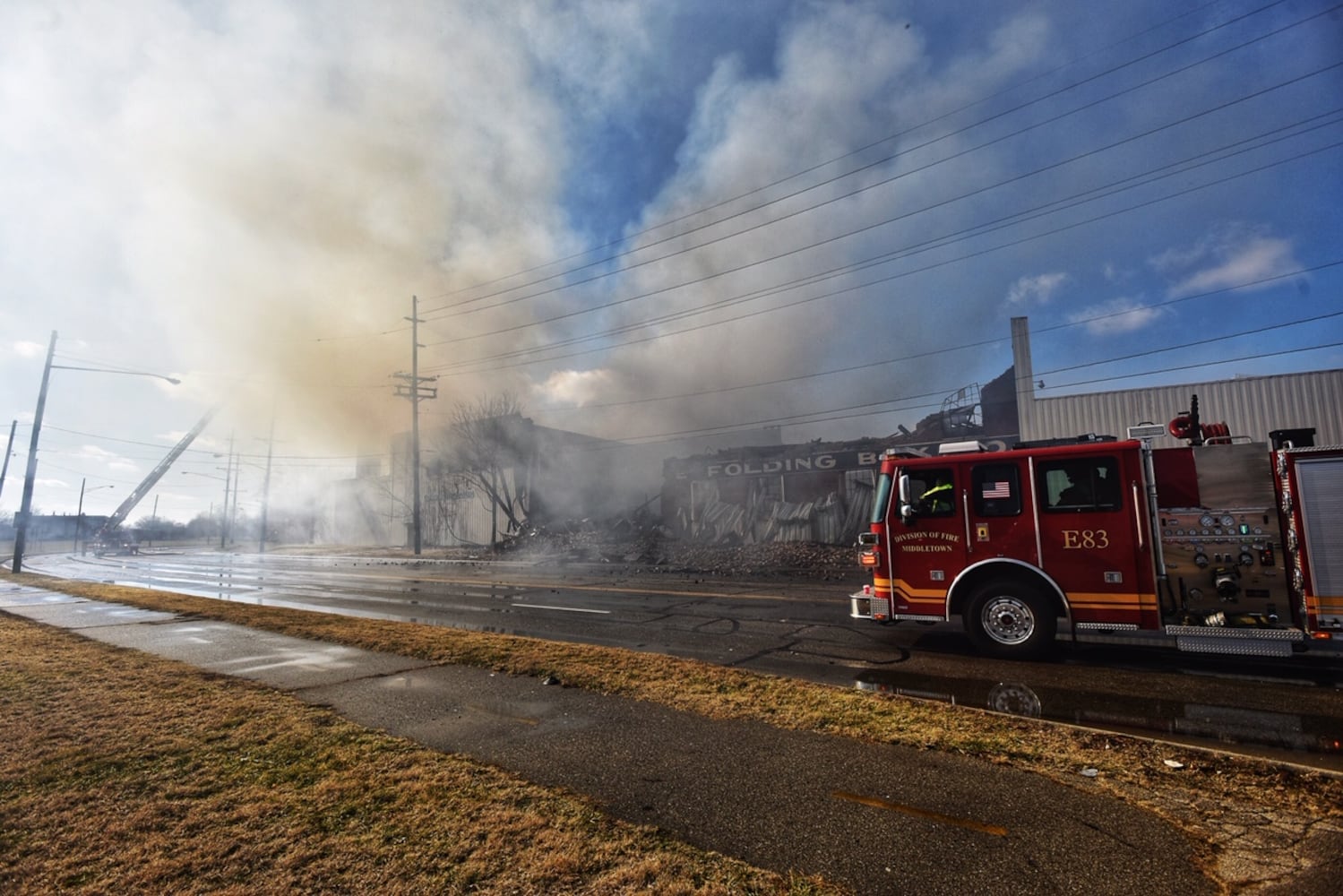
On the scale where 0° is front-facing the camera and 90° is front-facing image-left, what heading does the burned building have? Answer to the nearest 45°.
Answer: approximately 0°

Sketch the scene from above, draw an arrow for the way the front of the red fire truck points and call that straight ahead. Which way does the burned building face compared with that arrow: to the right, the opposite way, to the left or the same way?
to the left

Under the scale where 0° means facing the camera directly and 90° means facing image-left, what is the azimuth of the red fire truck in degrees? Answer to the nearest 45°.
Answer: approximately 90°

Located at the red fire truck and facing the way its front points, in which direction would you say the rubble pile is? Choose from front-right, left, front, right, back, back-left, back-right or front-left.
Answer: front-right

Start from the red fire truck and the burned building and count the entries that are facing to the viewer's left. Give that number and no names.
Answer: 1

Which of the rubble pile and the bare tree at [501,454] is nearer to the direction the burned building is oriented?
the rubble pile

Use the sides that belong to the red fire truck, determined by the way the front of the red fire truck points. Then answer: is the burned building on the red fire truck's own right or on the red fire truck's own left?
on the red fire truck's own right

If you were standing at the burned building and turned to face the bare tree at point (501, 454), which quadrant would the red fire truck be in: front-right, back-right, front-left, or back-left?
back-left

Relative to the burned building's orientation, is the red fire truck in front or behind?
in front
